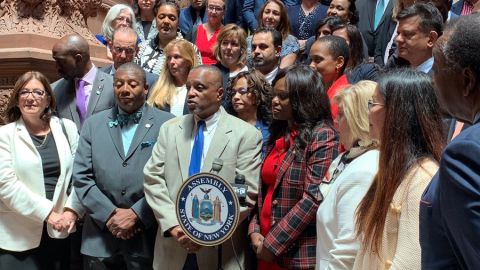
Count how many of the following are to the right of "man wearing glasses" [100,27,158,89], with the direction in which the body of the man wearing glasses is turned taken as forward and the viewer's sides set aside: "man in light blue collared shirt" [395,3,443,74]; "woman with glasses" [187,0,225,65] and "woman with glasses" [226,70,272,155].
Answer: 0

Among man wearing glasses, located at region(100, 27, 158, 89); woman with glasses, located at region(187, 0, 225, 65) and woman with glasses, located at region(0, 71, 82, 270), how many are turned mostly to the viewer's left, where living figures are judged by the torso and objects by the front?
0

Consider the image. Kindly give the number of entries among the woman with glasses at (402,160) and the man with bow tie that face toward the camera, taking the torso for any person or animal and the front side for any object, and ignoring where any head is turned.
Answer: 1

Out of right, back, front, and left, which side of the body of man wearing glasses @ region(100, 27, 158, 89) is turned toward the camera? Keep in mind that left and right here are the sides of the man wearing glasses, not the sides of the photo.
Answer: front

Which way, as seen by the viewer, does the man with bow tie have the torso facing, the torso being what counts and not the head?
toward the camera

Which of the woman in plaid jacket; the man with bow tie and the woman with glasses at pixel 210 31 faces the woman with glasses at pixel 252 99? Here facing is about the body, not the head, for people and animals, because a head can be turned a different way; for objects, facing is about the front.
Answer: the woman with glasses at pixel 210 31

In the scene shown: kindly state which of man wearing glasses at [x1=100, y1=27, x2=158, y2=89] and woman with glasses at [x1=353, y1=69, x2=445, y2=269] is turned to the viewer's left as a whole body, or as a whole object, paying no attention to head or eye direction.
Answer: the woman with glasses

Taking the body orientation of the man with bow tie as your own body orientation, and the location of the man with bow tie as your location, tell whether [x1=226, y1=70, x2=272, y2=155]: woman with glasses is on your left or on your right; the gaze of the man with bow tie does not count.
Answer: on your left

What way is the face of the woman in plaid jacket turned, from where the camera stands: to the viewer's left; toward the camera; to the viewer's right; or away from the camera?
to the viewer's left

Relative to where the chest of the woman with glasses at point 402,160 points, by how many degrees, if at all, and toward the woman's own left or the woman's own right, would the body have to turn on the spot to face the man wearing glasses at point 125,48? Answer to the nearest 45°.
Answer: approximately 45° to the woman's own right

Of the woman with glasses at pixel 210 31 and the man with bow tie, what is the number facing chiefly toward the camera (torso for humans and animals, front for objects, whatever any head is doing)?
2

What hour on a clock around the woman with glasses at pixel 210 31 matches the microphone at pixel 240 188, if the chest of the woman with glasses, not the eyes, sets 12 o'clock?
The microphone is roughly at 12 o'clock from the woman with glasses.

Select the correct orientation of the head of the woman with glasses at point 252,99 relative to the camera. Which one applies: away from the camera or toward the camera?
toward the camera

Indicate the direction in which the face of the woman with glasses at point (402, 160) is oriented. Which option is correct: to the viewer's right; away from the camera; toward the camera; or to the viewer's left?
to the viewer's left

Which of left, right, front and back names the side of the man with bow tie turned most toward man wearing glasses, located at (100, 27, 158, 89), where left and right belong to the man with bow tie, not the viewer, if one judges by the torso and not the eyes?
back

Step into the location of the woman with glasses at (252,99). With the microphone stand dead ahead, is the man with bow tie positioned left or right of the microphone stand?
right

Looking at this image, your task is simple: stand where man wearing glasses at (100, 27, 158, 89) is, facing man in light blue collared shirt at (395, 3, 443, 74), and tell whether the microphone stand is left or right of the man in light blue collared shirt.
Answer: right

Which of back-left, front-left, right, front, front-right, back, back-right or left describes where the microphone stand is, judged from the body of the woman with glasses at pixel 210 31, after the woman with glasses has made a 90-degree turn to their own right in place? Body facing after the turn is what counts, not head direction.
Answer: left

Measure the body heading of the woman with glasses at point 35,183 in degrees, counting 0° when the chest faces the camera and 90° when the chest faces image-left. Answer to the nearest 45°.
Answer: approximately 315°

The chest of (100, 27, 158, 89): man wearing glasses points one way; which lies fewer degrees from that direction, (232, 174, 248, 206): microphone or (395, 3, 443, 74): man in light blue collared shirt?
the microphone

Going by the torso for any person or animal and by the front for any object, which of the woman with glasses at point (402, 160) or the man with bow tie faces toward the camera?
the man with bow tie
